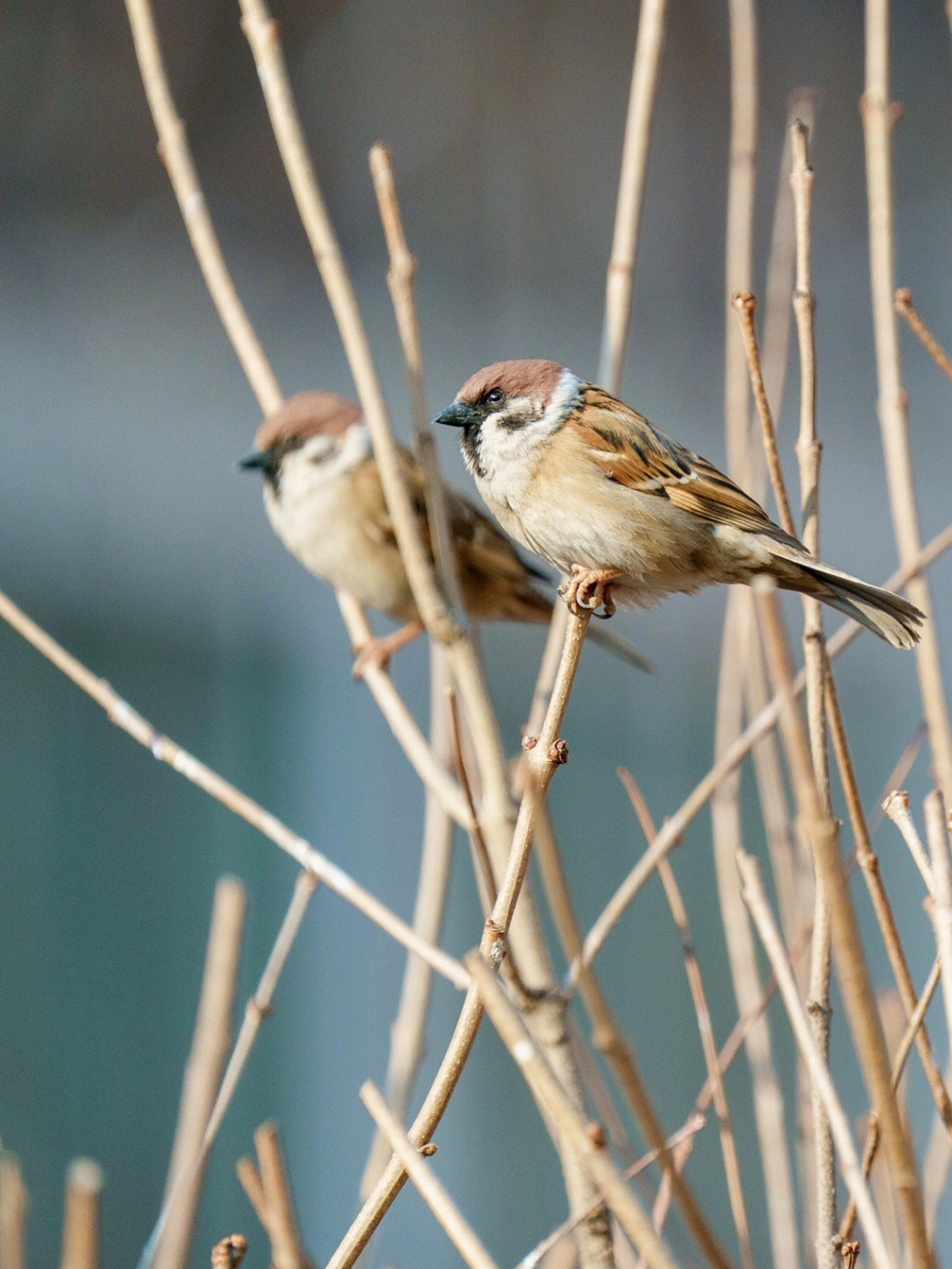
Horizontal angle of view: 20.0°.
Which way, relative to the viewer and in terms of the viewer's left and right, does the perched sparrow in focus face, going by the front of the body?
facing to the left of the viewer

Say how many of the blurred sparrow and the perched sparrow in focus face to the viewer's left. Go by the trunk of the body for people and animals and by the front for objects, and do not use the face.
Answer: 2

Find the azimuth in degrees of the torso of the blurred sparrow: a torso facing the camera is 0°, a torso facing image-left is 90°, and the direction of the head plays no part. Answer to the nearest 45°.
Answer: approximately 90°
